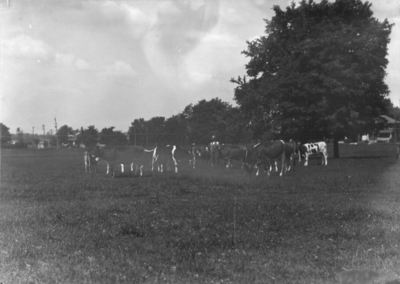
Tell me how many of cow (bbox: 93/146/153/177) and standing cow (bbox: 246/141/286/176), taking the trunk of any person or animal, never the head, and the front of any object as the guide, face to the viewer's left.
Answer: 2

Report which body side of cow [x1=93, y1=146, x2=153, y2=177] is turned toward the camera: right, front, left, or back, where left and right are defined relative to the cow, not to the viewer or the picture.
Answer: left

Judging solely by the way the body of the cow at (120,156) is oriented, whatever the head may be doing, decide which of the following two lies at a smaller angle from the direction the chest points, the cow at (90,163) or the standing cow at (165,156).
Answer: the cow at (90,163)

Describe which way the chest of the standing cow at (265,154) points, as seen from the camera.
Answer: to the viewer's left
